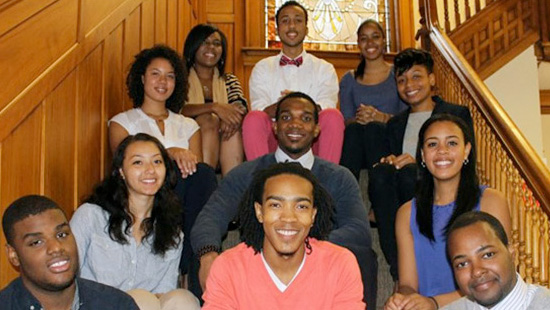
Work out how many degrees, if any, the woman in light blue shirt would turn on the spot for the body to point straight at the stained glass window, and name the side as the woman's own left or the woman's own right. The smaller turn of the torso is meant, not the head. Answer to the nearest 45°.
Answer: approximately 90° to the woman's own left

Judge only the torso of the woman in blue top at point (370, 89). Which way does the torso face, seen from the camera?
toward the camera

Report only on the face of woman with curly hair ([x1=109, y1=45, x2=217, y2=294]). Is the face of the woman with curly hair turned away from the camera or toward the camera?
toward the camera

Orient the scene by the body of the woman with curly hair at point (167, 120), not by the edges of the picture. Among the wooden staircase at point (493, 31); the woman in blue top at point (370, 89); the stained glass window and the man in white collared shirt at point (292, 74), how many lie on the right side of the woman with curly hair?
0

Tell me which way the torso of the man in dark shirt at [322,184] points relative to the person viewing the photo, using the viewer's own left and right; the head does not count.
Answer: facing the viewer

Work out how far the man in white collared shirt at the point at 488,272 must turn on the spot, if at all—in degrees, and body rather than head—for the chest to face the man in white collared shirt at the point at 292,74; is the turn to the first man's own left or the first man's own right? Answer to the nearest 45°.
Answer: approximately 90° to the first man's own right

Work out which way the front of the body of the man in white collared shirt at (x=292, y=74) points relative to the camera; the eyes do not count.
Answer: toward the camera

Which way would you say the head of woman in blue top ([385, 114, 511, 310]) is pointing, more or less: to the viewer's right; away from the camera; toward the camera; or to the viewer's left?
toward the camera

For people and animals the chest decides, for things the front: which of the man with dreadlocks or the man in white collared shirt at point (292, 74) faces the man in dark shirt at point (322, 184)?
the man in white collared shirt

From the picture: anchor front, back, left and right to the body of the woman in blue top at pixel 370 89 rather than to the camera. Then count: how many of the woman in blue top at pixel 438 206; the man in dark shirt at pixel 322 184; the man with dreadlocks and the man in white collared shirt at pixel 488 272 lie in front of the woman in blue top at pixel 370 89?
4

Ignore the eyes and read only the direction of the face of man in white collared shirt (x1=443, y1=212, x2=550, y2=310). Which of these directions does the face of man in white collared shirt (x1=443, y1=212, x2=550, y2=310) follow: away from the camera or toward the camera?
toward the camera

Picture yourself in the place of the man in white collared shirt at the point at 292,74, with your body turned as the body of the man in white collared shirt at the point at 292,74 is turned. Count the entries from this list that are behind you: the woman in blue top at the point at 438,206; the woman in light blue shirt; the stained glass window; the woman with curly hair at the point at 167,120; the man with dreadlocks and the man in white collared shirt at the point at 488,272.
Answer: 1

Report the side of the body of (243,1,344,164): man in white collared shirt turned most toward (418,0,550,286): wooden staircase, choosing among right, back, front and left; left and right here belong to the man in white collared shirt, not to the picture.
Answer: left

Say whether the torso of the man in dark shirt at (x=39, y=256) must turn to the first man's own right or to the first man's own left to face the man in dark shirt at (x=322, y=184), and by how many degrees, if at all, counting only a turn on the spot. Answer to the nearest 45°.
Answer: approximately 90° to the first man's own left

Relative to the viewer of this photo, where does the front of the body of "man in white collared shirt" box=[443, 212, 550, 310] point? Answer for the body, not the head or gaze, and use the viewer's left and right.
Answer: facing the viewer and to the left of the viewer

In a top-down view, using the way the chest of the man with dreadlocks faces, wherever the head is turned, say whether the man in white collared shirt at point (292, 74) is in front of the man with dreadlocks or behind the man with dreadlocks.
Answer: behind

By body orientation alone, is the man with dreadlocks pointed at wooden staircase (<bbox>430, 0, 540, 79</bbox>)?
no

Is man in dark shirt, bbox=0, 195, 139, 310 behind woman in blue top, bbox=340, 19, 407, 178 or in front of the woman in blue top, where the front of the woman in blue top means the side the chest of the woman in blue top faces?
in front
